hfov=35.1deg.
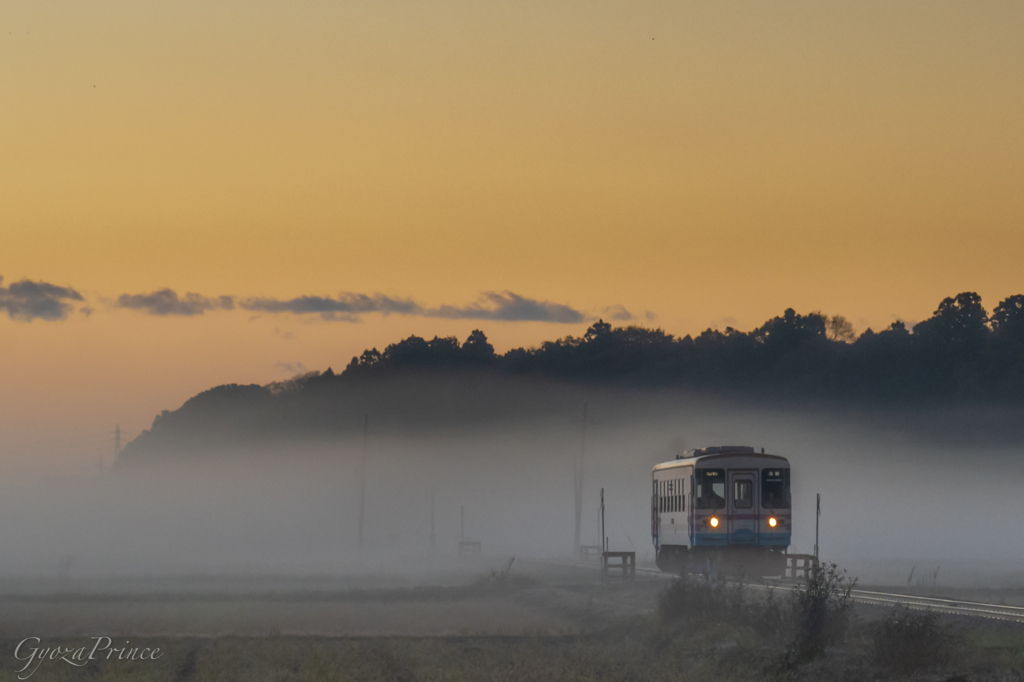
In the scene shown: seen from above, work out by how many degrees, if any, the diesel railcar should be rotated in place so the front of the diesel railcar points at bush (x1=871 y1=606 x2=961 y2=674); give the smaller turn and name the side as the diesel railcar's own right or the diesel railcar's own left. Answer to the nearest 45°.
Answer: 0° — it already faces it

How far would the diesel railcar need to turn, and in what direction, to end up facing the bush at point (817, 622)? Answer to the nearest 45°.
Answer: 0° — it already faces it

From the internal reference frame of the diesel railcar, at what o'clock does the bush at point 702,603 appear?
The bush is roughly at 12 o'clock from the diesel railcar.

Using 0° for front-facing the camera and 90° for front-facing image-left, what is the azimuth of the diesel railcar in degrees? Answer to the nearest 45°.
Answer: approximately 0°
